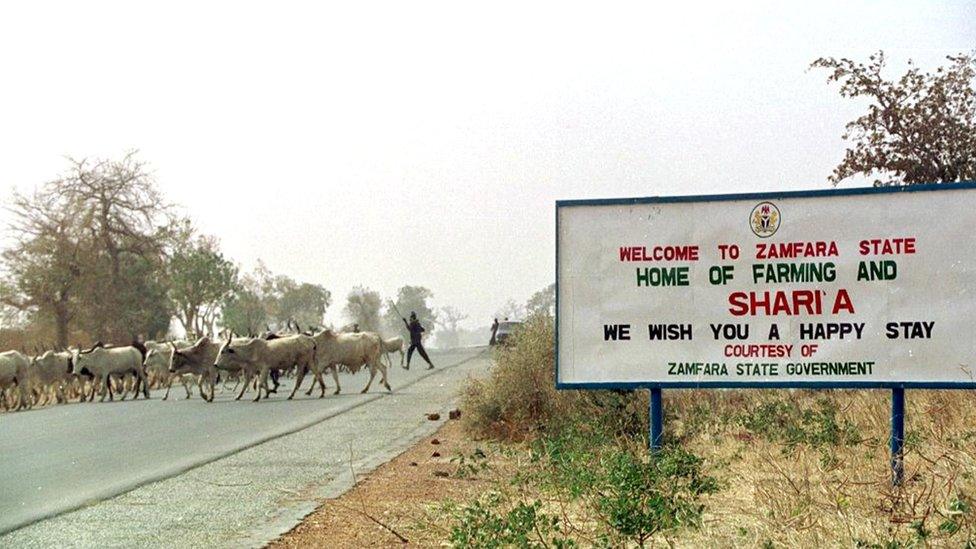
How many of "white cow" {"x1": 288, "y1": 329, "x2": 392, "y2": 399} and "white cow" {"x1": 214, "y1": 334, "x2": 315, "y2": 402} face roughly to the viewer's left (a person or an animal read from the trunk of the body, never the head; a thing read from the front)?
2

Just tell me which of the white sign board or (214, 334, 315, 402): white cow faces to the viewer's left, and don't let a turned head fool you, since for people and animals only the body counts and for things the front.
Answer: the white cow

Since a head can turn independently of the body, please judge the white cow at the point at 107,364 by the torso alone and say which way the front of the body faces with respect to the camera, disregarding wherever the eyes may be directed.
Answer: to the viewer's left

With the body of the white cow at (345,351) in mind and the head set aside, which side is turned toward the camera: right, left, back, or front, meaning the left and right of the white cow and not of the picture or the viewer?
left

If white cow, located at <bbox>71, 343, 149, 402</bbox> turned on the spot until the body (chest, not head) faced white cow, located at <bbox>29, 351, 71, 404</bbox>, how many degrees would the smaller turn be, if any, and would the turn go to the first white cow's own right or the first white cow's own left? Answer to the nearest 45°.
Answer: approximately 45° to the first white cow's own right

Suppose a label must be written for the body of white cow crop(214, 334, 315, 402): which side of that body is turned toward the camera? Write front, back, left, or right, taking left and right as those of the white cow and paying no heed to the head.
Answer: left

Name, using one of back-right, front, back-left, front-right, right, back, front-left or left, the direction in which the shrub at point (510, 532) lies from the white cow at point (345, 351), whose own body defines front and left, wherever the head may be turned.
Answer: left

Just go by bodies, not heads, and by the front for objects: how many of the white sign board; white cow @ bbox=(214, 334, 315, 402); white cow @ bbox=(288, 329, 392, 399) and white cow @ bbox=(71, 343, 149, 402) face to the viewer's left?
3

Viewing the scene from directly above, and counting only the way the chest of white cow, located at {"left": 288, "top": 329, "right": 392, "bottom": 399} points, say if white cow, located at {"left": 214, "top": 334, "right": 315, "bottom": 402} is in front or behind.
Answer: in front
